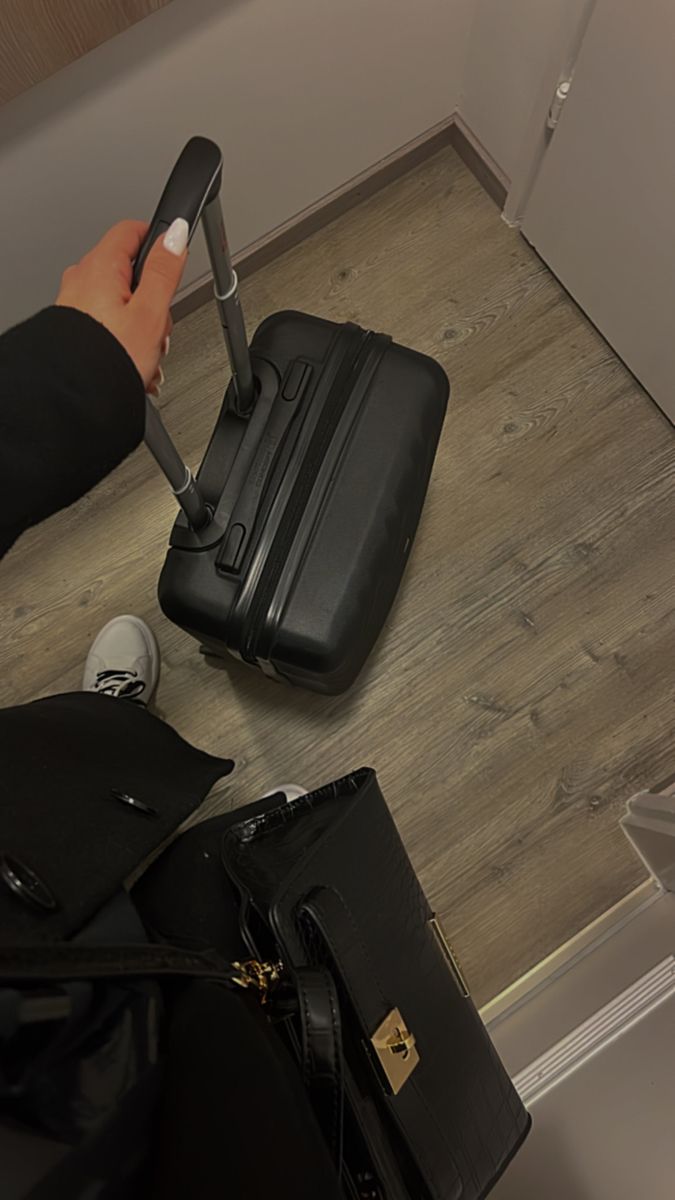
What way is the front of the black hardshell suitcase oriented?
to the viewer's right
